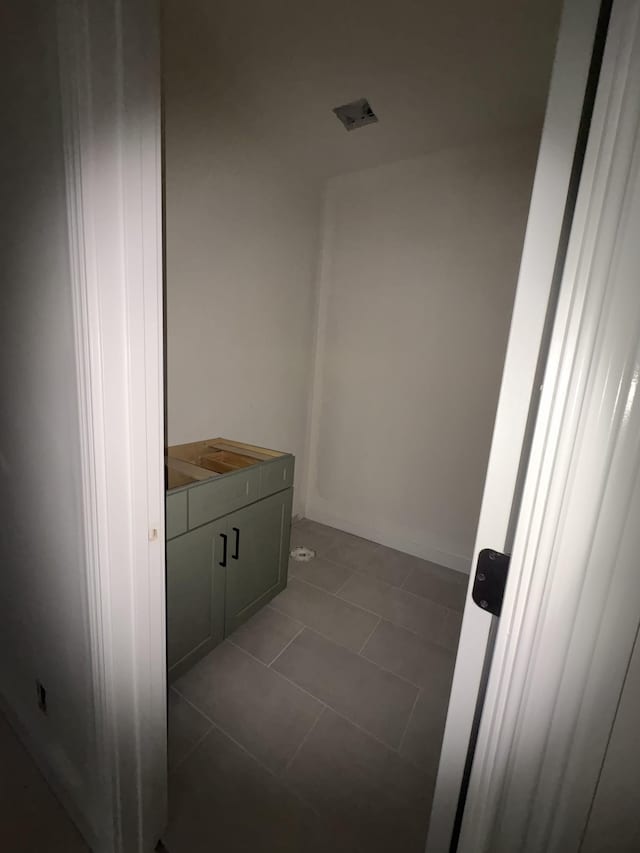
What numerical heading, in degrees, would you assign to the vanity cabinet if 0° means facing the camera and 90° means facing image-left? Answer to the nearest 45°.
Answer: approximately 315°

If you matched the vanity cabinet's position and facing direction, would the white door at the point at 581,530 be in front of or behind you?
in front
